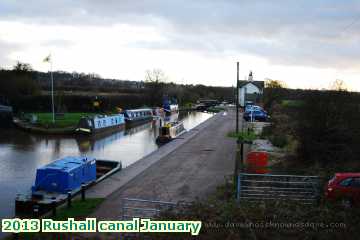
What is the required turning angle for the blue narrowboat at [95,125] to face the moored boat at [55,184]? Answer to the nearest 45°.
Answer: approximately 45° to its left

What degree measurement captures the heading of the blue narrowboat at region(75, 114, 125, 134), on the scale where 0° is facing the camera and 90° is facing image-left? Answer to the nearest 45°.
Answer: approximately 45°

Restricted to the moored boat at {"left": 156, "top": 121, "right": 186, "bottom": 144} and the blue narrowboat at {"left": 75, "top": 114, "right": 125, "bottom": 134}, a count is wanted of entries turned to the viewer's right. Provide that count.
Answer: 0

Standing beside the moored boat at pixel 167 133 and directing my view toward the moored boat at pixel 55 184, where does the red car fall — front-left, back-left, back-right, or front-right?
front-left

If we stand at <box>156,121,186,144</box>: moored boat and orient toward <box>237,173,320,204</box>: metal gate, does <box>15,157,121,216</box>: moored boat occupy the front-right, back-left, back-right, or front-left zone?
front-right

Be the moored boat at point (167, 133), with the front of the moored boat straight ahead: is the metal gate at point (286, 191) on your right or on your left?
on your left

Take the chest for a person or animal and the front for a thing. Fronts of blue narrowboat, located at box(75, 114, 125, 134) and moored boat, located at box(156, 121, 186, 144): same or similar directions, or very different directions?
same or similar directions

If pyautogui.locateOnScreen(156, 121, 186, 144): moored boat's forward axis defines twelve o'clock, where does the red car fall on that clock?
The red car is roughly at 10 o'clock from the moored boat.

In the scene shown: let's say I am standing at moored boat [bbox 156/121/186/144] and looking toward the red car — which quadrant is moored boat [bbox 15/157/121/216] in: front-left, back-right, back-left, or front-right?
front-right
